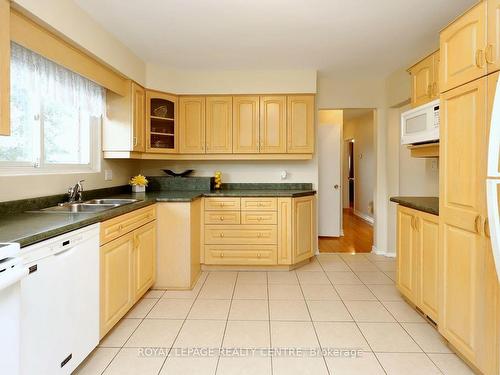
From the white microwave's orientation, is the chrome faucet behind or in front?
in front

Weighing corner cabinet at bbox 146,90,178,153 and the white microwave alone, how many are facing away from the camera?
0

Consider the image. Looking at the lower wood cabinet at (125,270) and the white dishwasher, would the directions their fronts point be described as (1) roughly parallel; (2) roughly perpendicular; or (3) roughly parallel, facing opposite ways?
roughly parallel

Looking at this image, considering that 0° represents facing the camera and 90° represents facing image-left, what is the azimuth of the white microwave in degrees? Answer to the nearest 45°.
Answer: approximately 45°

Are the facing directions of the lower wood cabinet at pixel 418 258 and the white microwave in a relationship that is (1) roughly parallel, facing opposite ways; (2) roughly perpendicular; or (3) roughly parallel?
roughly parallel

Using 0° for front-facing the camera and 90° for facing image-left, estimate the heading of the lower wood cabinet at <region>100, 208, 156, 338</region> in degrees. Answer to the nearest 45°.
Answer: approximately 315°

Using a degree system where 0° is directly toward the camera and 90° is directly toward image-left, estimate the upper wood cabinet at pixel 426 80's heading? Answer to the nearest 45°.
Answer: approximately 45°

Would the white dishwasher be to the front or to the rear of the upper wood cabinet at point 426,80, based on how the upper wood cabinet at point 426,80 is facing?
to the front

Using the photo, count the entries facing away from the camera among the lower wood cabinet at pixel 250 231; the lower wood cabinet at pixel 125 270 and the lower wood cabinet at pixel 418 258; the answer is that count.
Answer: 0

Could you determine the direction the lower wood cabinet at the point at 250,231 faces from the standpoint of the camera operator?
facing the viewer

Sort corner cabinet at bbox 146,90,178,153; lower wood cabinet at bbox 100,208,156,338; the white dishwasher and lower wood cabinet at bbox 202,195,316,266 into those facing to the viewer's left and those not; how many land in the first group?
0

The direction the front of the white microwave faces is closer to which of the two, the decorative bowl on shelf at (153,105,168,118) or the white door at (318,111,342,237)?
the decorative bowl on shelf

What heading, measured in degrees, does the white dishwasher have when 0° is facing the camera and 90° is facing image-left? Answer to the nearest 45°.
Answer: approximately 315°
